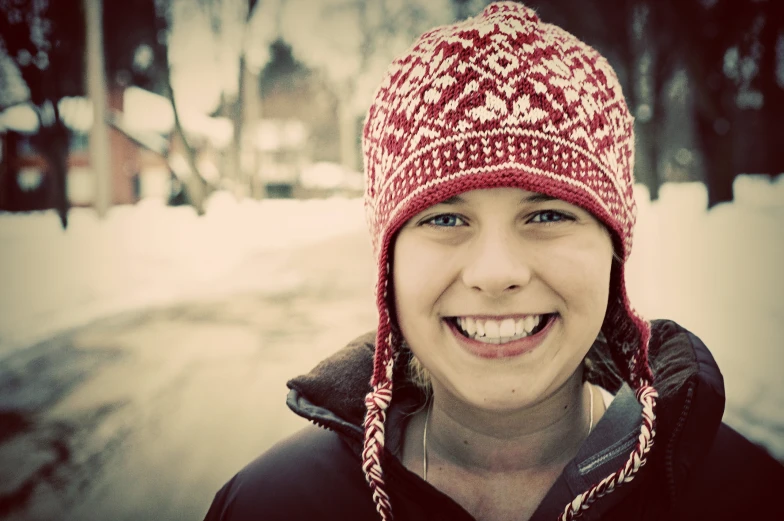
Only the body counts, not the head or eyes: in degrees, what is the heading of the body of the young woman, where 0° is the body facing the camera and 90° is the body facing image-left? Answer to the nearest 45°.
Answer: approximately 0°

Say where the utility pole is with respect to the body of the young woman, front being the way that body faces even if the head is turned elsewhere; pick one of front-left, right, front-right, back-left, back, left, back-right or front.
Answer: back-right
